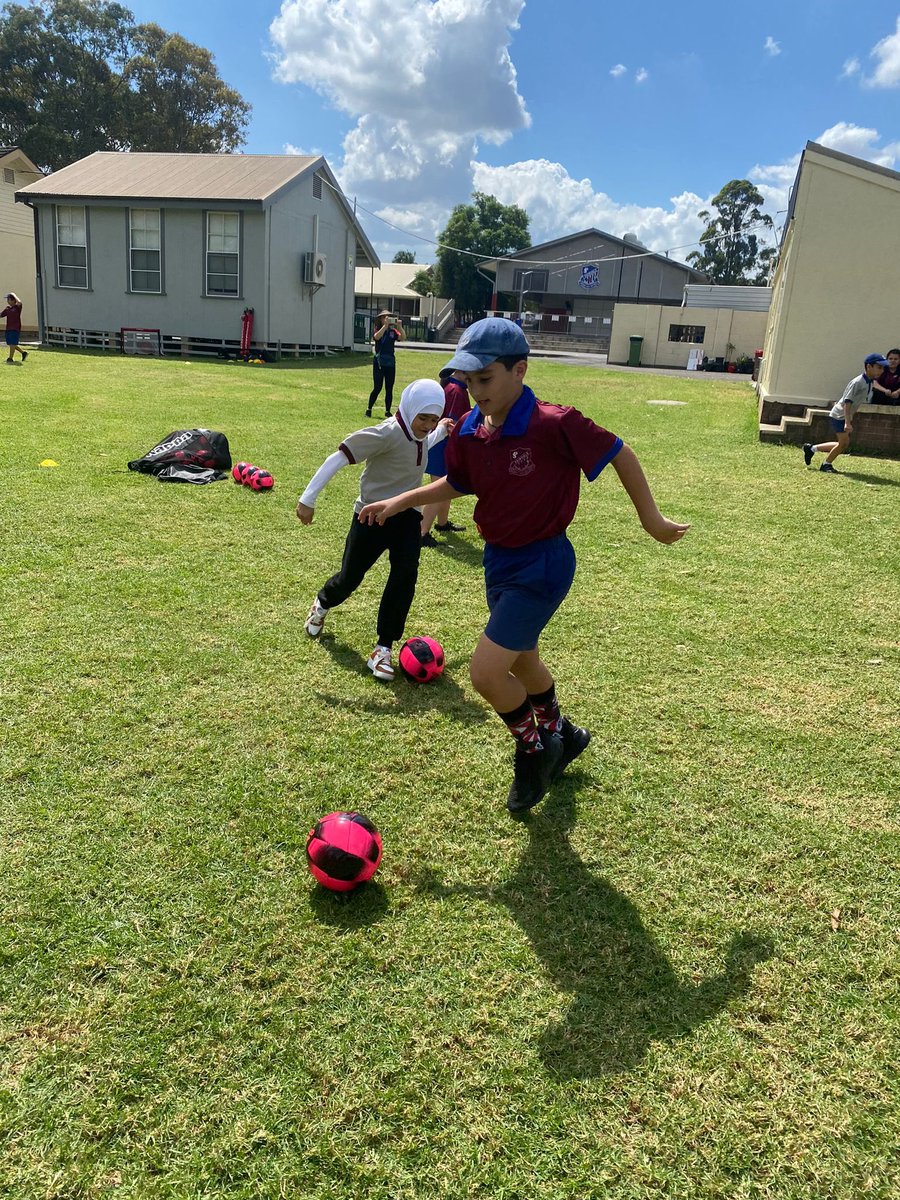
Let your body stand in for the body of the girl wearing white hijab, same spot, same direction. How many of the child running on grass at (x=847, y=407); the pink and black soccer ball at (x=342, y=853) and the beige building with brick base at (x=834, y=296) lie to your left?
2

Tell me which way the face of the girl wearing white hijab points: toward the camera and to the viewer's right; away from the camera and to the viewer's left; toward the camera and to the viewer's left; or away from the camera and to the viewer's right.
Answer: toward the camera and to the viewer's right

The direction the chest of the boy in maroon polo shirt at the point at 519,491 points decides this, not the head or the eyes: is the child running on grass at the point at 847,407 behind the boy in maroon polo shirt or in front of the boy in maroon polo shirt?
behind

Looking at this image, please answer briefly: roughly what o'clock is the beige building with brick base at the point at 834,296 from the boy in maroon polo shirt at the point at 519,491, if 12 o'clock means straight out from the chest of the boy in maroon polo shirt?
The beige building with brick base is roughly at 5 o'clock from the boy in maroon polo shirt.

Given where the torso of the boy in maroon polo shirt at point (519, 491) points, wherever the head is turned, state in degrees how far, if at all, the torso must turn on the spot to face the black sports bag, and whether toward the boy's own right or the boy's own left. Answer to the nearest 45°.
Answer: approximately 90° to the boy's own right

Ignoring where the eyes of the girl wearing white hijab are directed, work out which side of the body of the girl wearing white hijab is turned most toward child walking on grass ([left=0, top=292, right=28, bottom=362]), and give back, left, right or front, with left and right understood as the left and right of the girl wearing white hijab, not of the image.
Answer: back

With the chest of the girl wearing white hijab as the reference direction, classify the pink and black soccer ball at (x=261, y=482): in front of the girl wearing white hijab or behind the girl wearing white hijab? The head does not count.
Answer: behind

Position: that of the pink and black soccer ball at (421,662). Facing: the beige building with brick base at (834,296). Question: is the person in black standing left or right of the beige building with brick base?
left
